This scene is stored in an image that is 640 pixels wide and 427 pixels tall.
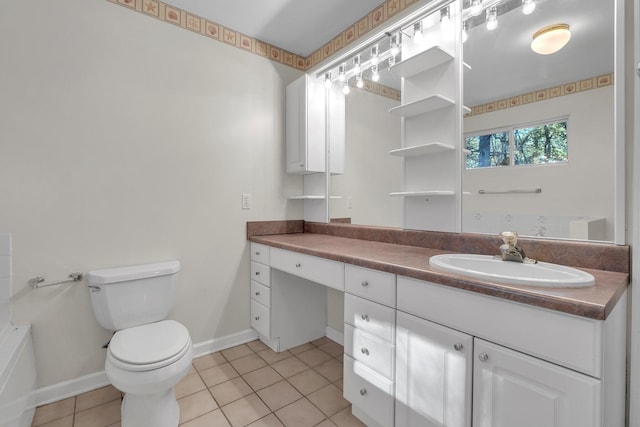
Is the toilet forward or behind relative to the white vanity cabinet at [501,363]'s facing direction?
forward

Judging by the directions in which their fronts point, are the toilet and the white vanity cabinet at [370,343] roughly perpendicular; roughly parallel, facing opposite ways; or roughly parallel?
roughly perpendicular

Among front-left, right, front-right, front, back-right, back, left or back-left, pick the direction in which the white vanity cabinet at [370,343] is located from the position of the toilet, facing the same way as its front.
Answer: front-left

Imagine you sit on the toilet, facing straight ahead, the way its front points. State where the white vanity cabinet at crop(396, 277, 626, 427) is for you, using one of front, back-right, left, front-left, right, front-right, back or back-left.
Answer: front-left

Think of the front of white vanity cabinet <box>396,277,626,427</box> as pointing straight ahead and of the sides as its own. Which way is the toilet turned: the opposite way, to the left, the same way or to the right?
to the left

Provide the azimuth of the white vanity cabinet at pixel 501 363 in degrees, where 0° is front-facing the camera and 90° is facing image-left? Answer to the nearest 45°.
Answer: approximately 45°

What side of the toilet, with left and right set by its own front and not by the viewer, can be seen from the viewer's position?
front

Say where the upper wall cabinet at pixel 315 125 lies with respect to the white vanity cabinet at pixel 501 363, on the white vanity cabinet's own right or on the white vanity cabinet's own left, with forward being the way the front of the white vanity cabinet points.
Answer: on the white vanity cabinet's own right

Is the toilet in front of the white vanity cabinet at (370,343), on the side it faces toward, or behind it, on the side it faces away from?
in front

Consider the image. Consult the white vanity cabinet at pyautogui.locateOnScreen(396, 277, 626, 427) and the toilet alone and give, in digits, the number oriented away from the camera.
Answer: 0

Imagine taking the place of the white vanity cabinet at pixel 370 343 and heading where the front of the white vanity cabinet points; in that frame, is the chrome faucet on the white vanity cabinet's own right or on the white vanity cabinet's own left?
on the white vanity cabinet's own left
